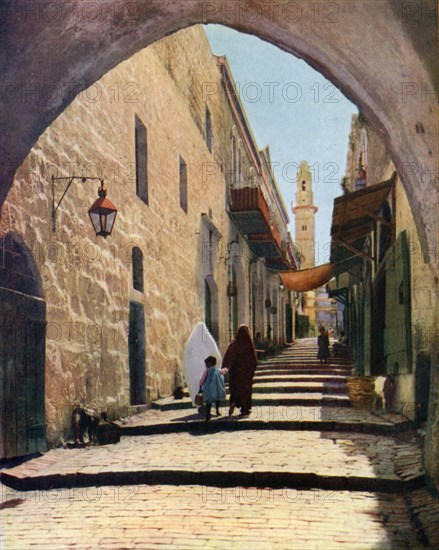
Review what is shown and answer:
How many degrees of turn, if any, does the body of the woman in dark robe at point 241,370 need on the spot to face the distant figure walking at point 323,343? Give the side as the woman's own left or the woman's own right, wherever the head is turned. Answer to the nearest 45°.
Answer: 0° — they already face them

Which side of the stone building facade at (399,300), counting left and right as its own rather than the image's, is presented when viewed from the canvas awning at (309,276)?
right

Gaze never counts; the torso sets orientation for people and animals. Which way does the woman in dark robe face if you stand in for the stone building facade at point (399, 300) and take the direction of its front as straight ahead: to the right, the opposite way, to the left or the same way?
to the right

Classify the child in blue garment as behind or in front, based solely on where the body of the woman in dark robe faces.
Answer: behind

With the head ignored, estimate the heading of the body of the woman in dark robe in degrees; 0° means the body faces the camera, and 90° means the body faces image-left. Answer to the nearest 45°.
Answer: approximately 180°

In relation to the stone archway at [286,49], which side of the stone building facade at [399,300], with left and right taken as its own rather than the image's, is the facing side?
left

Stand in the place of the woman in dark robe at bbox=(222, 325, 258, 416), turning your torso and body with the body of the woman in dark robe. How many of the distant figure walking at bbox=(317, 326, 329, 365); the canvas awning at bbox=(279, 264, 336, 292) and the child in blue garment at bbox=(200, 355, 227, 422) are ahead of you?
2

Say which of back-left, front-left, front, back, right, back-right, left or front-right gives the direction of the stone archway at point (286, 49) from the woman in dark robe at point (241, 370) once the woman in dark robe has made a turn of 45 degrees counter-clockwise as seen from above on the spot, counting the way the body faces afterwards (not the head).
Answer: back-left

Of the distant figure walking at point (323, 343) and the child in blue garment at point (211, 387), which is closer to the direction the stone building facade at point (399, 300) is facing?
the child in blue garment

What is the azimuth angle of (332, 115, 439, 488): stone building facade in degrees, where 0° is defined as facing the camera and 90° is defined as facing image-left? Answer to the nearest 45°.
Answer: approximately 90°
